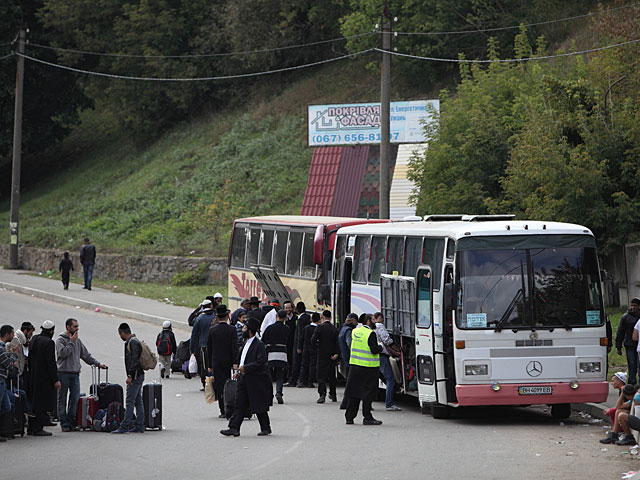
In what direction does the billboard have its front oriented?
toward the camera

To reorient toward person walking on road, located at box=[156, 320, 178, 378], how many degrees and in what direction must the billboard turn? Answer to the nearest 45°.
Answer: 0° — it already faces them

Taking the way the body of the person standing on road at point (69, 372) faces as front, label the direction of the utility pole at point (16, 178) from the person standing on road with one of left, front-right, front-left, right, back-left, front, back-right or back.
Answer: back-left

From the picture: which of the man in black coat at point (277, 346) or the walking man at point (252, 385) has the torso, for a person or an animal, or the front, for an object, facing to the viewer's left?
the walking man

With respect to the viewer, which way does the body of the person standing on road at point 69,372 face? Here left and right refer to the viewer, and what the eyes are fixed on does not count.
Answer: facing the viewer and to the right of the viewer

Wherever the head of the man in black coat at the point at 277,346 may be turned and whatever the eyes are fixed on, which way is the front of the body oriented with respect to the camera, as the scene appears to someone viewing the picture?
away from the camera

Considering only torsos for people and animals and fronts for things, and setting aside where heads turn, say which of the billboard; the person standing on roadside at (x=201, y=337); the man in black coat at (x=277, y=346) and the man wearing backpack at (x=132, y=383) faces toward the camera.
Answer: the billboard
